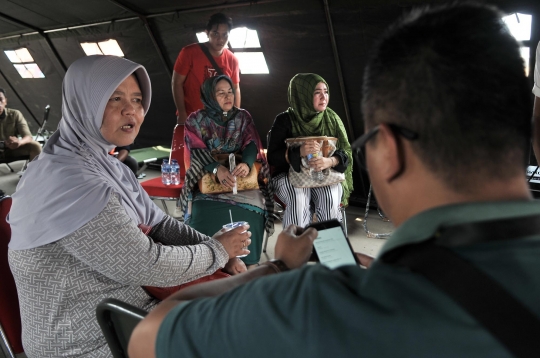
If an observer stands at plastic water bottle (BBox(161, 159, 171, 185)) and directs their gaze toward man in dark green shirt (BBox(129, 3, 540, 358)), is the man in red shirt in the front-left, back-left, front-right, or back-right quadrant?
back-left

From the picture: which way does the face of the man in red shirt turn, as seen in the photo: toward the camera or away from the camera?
toward the camera

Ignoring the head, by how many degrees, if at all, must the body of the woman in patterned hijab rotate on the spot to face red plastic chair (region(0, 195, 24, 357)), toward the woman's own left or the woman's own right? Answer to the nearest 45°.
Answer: approximately 45° to the woman's own right

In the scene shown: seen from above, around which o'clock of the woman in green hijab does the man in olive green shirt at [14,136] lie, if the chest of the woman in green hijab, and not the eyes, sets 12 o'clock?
The man in olive green shirt is roughly at 4 o'clock from the woman in green hijab.

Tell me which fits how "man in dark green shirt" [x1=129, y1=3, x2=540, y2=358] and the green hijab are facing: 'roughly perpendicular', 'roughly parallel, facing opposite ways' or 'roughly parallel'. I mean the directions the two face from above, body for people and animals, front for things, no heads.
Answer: roughly parallel, facing opposite ways

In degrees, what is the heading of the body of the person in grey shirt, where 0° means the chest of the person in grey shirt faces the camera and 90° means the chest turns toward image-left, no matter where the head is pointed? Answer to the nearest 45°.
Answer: approximately 270°

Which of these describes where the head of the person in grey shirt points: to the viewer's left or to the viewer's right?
to the viewer's right

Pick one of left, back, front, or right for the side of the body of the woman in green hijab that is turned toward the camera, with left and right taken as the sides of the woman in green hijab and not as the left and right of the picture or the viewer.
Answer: front

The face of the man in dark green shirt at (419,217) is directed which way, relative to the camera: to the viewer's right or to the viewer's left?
to the viewer's left

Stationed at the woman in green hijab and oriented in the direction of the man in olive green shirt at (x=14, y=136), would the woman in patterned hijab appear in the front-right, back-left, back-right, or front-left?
front-left

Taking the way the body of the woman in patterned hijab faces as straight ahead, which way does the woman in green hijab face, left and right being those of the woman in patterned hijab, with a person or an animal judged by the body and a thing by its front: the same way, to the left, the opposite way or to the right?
the same way

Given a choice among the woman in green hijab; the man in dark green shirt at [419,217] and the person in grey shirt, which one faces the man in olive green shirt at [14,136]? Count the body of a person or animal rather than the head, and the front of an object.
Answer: the man in dark green shirt at [419,217]

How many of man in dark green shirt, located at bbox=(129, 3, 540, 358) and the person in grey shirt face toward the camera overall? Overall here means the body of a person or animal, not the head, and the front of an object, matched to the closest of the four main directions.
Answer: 0

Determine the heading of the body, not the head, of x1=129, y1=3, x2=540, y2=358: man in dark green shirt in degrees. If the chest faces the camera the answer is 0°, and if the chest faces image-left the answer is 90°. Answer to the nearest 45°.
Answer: approximately 135°

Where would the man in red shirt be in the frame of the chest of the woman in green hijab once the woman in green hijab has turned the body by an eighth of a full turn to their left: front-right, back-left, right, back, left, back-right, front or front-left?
back

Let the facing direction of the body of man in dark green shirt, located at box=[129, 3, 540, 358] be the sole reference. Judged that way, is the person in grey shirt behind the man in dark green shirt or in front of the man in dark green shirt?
in front

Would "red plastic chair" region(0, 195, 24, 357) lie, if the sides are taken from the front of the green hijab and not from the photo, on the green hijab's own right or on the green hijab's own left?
on the green hijab's own right

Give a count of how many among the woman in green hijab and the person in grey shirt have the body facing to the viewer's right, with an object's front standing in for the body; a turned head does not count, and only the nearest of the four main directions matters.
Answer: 1

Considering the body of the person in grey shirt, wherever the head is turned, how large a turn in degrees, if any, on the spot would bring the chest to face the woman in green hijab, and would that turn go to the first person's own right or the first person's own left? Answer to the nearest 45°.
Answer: approximately 45° to the first person's own left

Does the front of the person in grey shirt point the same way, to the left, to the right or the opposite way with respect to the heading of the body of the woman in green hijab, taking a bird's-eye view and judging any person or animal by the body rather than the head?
to the left
